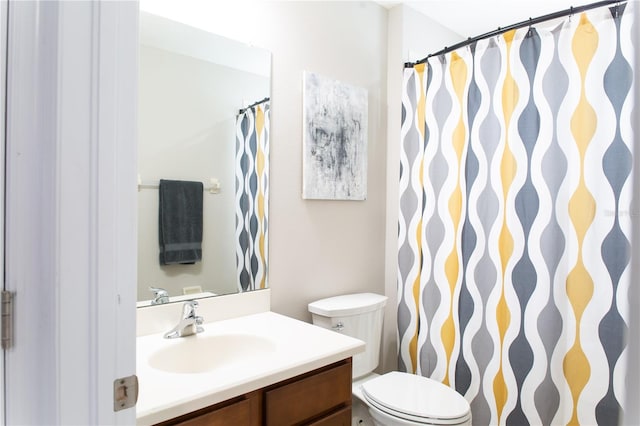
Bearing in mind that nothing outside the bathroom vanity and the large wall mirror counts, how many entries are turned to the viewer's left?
0

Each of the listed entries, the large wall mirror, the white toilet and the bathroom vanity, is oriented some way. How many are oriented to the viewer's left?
0

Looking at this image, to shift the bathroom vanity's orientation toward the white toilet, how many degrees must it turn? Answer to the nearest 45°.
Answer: approximately 90° to its left

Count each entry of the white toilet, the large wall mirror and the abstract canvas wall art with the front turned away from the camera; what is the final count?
0

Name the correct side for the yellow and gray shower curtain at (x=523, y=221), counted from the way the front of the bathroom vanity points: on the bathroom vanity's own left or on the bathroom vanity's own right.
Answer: on the bathroom vanity's own left

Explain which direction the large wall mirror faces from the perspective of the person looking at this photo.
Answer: facing the viewer and to the right of the viewer

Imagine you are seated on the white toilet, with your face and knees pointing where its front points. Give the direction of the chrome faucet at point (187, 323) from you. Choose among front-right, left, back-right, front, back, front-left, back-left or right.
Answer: right

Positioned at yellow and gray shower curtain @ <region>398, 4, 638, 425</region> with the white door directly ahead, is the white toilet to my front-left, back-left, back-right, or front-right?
front-right

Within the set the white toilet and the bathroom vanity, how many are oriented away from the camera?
0

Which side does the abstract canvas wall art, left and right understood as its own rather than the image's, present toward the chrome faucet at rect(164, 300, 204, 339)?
right

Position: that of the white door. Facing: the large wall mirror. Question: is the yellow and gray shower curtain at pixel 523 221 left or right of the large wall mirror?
right
